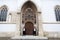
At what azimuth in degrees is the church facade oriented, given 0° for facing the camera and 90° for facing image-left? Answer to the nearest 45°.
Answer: approximately 0°
